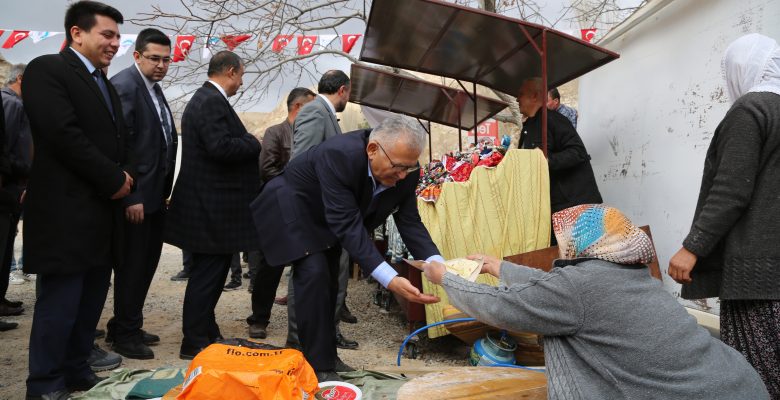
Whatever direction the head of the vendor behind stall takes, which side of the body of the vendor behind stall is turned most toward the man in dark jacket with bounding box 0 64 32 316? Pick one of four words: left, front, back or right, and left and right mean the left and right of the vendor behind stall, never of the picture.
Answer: front

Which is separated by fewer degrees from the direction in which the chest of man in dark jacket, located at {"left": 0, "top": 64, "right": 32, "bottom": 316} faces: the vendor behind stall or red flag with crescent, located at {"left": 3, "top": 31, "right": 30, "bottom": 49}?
the vendor behind stall

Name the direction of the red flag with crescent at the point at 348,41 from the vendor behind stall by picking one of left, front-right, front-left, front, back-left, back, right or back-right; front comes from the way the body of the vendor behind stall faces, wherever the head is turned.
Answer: front-right

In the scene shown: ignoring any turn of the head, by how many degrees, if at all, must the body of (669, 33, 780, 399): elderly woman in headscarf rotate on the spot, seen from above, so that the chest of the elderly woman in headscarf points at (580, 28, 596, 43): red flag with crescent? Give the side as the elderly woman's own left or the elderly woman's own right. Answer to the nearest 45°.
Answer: approximately 45° to the elderly woman's own right

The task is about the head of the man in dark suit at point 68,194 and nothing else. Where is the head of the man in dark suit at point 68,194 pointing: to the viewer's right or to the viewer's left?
to the viewer's right

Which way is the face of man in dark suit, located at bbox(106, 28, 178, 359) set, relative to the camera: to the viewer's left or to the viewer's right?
to the viewer's right

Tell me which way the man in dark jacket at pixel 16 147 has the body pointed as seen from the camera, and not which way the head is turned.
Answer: to the viewer's right

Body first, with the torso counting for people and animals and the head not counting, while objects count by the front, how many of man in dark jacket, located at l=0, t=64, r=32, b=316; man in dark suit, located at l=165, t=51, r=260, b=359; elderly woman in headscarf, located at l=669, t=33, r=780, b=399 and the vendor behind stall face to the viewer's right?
2

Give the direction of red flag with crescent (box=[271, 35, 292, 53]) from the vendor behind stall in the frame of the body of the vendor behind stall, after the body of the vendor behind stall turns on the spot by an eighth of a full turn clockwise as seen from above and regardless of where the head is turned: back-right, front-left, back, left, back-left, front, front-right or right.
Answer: front

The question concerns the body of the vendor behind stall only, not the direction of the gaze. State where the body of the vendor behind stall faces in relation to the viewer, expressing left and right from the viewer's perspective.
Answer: facing to the left of the viewer

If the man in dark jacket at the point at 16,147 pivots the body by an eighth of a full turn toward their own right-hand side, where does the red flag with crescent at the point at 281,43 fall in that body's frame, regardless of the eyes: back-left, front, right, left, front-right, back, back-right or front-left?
left

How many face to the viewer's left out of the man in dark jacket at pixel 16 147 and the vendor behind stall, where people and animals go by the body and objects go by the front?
1

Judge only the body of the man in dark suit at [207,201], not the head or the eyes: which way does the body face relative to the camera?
to the viewer's right
